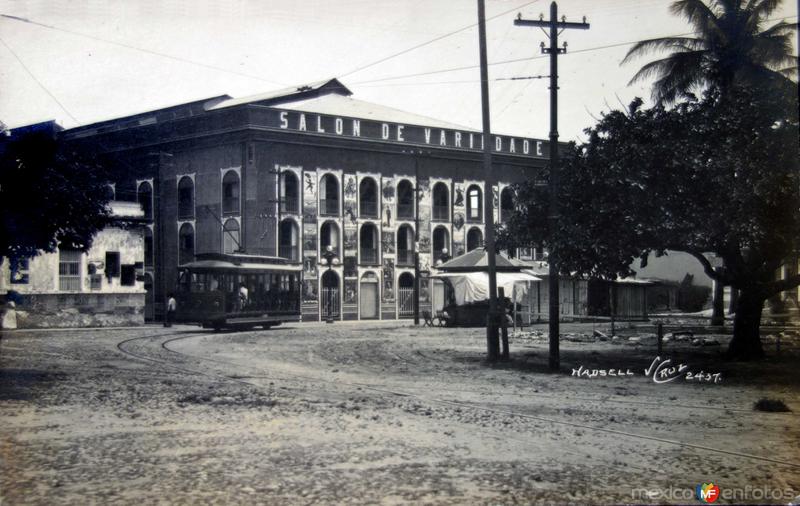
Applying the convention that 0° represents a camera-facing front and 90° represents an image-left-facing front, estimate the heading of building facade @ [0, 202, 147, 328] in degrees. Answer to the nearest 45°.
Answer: approximately 0°

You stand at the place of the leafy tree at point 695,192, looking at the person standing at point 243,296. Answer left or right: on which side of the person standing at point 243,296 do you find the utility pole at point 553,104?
left
